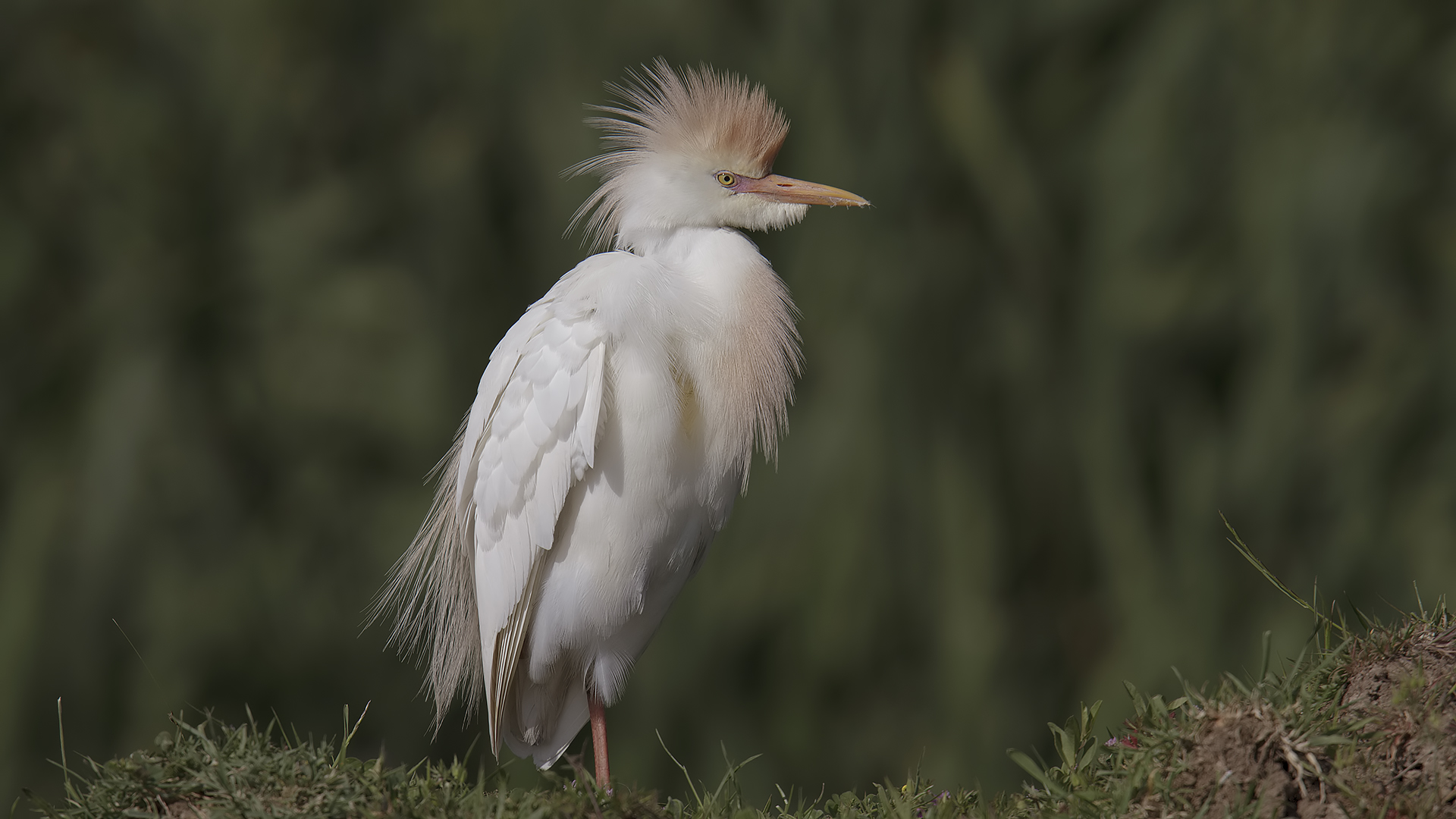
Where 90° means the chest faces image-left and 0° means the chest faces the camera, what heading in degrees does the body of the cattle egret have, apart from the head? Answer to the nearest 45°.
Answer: approximately 270°
